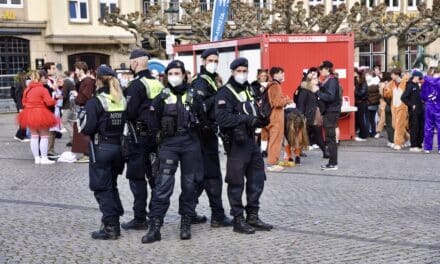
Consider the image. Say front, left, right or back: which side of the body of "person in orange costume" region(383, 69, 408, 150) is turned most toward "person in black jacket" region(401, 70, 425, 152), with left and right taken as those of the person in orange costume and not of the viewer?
left

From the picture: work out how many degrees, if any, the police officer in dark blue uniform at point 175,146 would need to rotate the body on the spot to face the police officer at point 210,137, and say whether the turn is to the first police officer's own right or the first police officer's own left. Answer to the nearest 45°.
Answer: approximately 135° to the first police officer's own left

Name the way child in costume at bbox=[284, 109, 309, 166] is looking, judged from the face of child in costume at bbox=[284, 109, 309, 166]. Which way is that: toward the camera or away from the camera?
away from the camera

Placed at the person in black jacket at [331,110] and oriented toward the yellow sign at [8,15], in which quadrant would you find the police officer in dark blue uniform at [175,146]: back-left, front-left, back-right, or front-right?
back-left

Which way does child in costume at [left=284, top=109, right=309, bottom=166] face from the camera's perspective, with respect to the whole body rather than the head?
away from the camera

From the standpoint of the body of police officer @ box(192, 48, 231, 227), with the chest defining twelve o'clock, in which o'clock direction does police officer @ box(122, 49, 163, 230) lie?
police officer @ box(122, 49, 163, 230) is roughly at 4 o'clock from police officer @ box(192, 48, 231, 227).
